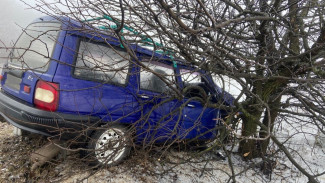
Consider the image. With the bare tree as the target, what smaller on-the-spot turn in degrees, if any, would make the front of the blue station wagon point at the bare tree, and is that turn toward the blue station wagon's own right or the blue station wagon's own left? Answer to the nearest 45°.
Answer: approximately 45° to the blue station wagon's own right

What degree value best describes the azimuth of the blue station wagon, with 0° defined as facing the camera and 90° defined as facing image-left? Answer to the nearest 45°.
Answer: approximately 225°
